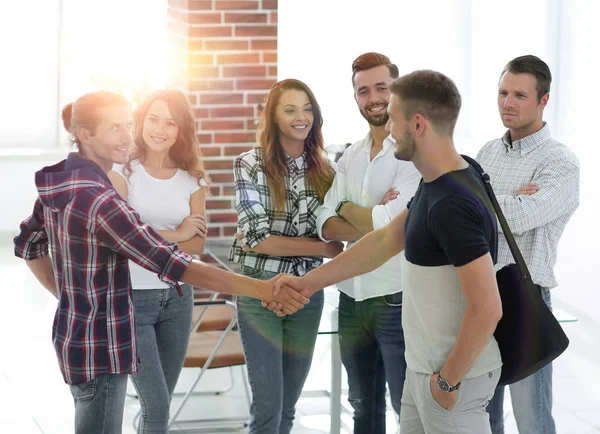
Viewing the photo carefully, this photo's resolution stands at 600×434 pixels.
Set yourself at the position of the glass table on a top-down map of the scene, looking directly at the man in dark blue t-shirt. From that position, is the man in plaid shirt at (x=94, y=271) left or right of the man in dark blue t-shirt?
right

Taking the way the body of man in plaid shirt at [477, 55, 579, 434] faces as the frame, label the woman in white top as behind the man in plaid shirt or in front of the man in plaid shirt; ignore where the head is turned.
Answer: in front

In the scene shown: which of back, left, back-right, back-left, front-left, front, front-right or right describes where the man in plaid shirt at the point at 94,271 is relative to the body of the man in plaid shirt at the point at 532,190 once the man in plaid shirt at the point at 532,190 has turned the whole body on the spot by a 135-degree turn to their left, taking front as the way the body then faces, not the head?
back-right

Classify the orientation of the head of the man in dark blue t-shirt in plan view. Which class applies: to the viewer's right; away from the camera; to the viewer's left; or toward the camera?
to the viewer's left

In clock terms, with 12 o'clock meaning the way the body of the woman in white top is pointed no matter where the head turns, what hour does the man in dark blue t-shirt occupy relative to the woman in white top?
The man in dark blue t-shirt is roughly at 11 o'clock from the woman in white top.

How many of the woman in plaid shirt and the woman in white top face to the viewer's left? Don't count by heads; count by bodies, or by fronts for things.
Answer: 0
